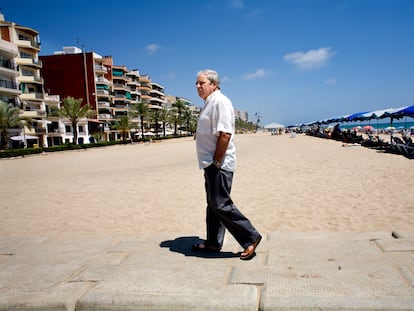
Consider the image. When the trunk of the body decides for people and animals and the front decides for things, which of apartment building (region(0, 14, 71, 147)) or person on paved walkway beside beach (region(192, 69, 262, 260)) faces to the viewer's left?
the person on paved walkway beside beach

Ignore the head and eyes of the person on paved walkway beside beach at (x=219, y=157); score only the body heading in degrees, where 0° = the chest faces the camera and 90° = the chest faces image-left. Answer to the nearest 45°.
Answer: approximately 90°

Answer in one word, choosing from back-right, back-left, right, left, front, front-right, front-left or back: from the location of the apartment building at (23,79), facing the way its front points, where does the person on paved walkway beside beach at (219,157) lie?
front-right

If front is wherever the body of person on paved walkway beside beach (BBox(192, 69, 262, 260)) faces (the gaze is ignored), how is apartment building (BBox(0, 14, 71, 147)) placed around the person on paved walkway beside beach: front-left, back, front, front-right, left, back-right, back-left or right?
front-right

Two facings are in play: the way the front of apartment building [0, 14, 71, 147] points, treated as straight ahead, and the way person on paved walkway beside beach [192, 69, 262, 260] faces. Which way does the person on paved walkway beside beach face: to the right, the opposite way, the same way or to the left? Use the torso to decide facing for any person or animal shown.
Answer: the opposite way

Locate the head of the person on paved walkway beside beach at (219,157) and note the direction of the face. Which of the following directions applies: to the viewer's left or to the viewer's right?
to the viewer's left

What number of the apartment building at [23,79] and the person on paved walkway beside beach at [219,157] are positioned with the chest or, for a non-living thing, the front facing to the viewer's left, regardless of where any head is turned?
1

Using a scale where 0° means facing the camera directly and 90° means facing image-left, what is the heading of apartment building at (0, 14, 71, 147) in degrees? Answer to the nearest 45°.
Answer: approximately 315°
